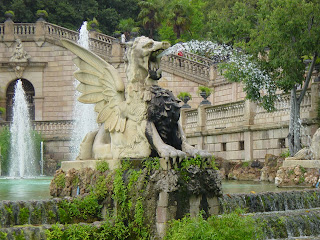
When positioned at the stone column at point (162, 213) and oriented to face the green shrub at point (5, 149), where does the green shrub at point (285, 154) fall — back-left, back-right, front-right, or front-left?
front-right

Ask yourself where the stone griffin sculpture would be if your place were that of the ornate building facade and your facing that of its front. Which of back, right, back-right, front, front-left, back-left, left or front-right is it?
front

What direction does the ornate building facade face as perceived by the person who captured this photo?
facing the viewer

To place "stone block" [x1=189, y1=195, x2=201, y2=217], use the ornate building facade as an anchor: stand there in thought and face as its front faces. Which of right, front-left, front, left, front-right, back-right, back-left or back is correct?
front

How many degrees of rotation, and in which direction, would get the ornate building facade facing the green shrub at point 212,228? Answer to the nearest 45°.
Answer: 0° — it already faces it

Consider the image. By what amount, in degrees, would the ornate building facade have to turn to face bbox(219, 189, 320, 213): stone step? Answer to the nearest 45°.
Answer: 0° — it already faces it

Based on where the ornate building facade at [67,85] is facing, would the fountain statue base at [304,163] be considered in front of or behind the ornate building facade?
in front

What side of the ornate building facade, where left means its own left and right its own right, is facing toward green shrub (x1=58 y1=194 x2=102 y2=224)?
front

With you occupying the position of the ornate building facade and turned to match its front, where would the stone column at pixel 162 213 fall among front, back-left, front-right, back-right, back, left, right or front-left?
front

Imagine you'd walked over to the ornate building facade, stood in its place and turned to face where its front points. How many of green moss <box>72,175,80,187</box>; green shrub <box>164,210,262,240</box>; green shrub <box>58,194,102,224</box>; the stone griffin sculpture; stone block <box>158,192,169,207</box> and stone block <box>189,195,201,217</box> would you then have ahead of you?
6

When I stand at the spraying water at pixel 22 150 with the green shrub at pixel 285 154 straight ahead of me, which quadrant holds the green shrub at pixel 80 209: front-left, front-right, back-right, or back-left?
front-right

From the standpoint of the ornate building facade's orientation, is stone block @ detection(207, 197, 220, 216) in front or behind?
in front

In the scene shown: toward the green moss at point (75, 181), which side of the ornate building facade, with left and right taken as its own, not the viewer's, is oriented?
front
